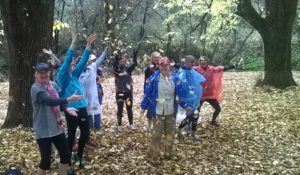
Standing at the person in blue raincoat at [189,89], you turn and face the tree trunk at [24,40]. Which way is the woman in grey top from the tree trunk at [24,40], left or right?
left

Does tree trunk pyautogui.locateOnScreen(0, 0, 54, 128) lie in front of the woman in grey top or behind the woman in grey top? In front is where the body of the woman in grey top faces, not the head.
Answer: behind

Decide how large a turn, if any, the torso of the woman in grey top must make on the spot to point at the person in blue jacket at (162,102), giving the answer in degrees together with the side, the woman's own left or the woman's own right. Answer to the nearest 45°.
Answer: approximately 90° to the woman's own left

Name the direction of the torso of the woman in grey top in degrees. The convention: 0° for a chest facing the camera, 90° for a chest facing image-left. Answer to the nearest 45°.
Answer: approximately 315°

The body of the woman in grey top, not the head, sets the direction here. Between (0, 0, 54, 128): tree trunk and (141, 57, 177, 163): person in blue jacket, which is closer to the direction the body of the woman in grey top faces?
the person in blue jacket

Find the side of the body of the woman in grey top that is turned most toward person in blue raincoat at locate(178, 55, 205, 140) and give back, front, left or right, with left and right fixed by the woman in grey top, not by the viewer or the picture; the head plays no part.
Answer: left
